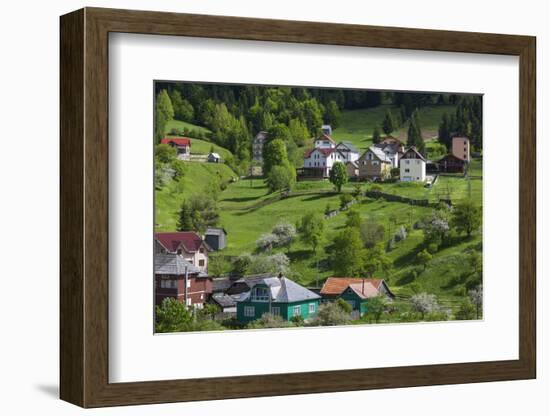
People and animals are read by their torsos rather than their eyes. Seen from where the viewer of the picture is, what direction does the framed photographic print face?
facing the viewer and to the right of the viewer
